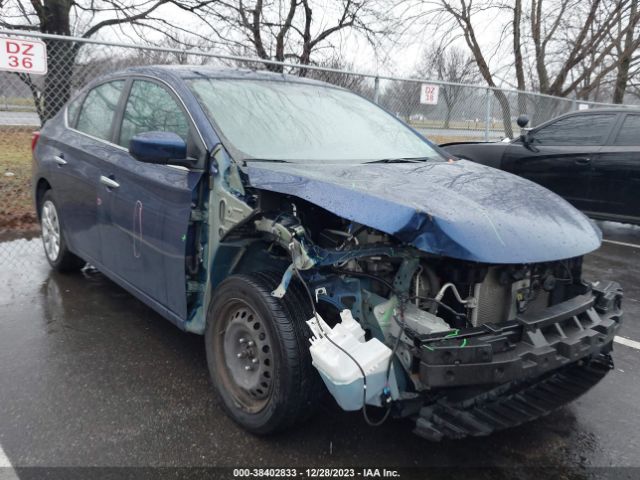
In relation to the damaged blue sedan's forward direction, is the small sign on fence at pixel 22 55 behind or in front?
behind

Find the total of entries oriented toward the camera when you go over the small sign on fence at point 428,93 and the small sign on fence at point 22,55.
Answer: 2

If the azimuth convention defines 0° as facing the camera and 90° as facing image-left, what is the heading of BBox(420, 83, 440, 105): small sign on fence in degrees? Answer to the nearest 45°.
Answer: approximately 0°

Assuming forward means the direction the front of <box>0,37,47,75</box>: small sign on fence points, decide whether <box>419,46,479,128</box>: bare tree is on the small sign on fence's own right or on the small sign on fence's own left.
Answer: on the small sign on fence's own left

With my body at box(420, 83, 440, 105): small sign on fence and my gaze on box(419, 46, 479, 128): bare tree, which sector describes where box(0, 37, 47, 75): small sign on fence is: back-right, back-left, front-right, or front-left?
back-left

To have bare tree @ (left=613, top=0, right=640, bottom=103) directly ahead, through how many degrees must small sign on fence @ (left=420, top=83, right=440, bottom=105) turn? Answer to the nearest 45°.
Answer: approximately 135° to its left

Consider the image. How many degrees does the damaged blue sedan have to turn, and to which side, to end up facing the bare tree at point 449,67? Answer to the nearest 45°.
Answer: approximately 135° to its left

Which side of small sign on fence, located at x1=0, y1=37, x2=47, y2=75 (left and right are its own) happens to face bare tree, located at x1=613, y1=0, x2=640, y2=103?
left

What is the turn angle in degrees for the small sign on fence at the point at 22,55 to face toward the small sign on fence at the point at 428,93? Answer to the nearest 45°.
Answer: approximately 90° to its left

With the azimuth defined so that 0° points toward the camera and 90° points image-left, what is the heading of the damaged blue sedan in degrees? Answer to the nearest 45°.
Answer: approximately 315°

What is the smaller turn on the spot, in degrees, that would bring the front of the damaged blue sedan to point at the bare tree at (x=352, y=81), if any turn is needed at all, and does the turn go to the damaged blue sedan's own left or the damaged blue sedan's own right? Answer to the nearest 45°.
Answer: approximately 135° to the damaged blue sedan's own left

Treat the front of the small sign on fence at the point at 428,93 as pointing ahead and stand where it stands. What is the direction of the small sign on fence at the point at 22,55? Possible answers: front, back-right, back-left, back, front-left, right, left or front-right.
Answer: front-right

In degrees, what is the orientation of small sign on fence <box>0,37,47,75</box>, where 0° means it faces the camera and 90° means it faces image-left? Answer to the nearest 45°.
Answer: approximately 0°
